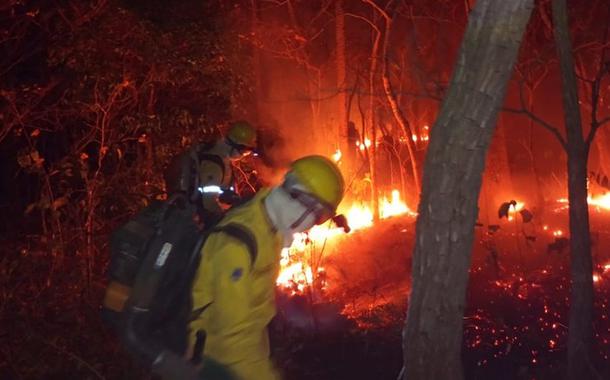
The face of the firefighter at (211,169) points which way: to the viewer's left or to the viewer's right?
to the viewer's right

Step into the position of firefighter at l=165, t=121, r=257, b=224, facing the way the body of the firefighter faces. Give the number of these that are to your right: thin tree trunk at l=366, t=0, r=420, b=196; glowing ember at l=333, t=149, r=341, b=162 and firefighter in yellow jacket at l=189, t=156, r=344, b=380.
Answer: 1

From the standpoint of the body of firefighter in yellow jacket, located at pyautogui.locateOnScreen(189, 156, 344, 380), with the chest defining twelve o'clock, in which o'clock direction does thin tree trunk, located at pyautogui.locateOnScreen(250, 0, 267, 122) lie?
The thin tree trunk is roughly at 9 o'clock from the firefighter in yellow jacket.

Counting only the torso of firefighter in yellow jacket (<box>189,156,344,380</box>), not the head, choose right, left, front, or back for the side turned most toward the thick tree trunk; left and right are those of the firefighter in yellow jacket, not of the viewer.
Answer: front

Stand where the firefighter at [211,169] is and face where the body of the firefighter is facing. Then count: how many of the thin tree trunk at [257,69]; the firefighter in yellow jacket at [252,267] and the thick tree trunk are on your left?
1

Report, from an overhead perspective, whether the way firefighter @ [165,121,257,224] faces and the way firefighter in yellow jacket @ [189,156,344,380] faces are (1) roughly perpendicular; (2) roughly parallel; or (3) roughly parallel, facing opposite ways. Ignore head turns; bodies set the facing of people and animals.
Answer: roughly parallel

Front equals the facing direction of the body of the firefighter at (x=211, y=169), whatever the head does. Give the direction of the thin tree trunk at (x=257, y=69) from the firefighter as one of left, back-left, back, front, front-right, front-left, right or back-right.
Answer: left

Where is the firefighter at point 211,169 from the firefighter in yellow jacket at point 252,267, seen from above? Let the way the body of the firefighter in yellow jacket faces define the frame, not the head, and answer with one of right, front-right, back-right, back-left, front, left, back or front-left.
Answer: left

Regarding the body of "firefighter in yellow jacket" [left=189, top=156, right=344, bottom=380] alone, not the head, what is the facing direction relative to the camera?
to the viewer's right

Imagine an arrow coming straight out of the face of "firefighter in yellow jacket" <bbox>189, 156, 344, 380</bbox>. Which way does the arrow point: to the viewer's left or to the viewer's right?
to the viewer's right

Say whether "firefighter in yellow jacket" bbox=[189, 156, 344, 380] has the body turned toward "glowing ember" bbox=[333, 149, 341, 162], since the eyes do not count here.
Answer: no

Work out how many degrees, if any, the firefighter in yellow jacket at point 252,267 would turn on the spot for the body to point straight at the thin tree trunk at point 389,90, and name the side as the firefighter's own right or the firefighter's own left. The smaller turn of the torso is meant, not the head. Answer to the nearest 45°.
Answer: approximately 90° to the firefighter's own left

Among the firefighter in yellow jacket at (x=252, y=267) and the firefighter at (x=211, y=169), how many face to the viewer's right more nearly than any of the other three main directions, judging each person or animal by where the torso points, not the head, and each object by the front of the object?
2

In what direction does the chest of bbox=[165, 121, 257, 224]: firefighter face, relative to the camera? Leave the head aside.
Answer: to the viewer's right

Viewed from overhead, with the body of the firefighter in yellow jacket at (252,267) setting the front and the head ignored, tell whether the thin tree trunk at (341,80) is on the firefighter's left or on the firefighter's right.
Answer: on the firefighter's left
